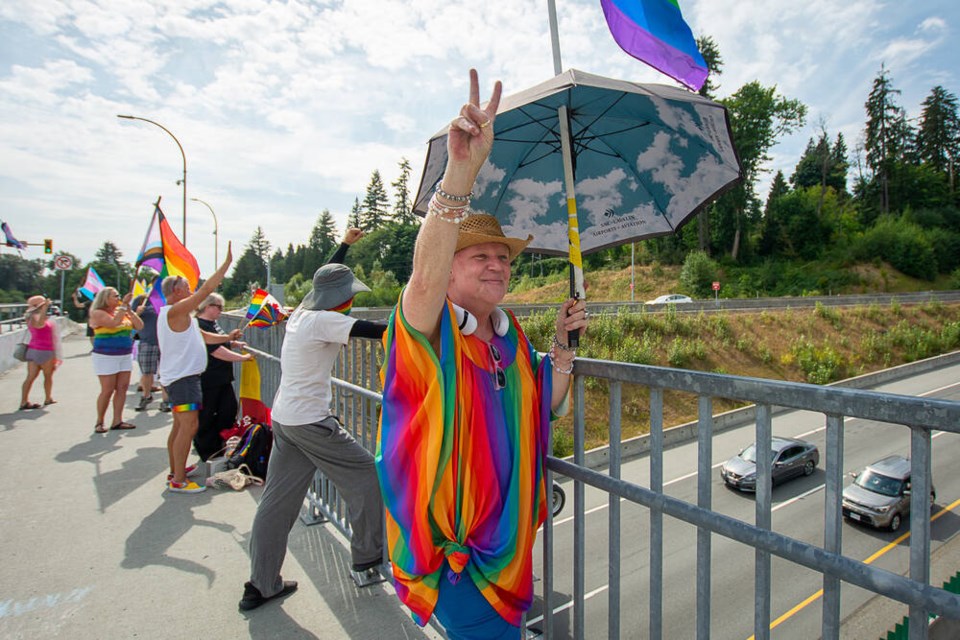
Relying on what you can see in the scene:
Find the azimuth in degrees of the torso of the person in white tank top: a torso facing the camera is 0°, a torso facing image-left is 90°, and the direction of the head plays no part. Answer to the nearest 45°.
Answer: approximately 270°

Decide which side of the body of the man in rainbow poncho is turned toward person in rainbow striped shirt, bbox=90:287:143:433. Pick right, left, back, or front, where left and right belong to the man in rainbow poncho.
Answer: back

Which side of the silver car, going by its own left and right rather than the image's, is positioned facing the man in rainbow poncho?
front

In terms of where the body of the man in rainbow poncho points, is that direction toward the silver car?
no

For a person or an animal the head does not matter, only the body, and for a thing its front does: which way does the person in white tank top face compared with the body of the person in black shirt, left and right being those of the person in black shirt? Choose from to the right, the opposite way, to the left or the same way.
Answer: the same way

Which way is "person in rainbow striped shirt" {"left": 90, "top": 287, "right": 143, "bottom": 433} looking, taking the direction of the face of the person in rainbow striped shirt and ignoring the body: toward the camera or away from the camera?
toward the camera

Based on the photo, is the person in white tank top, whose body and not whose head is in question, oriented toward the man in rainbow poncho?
no

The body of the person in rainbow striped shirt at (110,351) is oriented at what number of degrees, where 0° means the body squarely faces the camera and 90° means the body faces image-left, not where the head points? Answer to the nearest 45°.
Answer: approximately 315°

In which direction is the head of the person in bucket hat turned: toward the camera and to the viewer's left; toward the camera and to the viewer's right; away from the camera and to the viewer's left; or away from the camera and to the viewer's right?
away from the camera and to the viewer's right

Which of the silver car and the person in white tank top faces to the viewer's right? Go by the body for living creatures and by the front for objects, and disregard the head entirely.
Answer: the person in white tank top

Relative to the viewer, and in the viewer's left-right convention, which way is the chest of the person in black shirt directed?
facing to the right of the viewer

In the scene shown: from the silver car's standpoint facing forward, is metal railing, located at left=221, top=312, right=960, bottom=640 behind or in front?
in front
